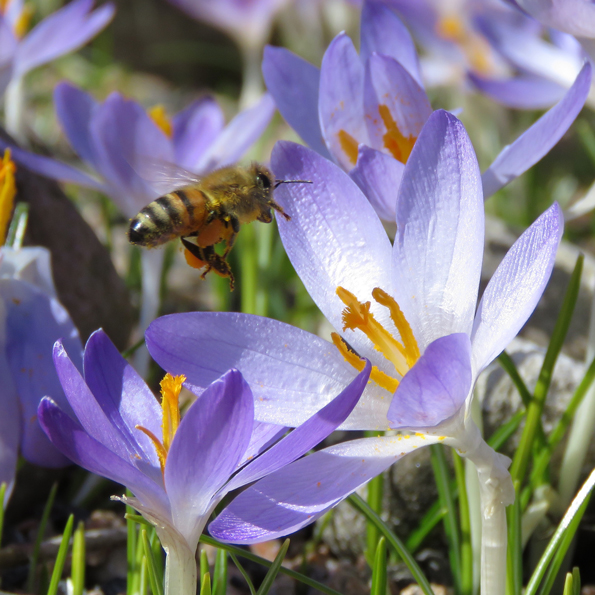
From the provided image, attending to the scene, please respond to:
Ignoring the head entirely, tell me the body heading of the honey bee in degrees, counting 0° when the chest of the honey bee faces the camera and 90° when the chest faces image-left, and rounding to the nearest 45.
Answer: approximately 270°
